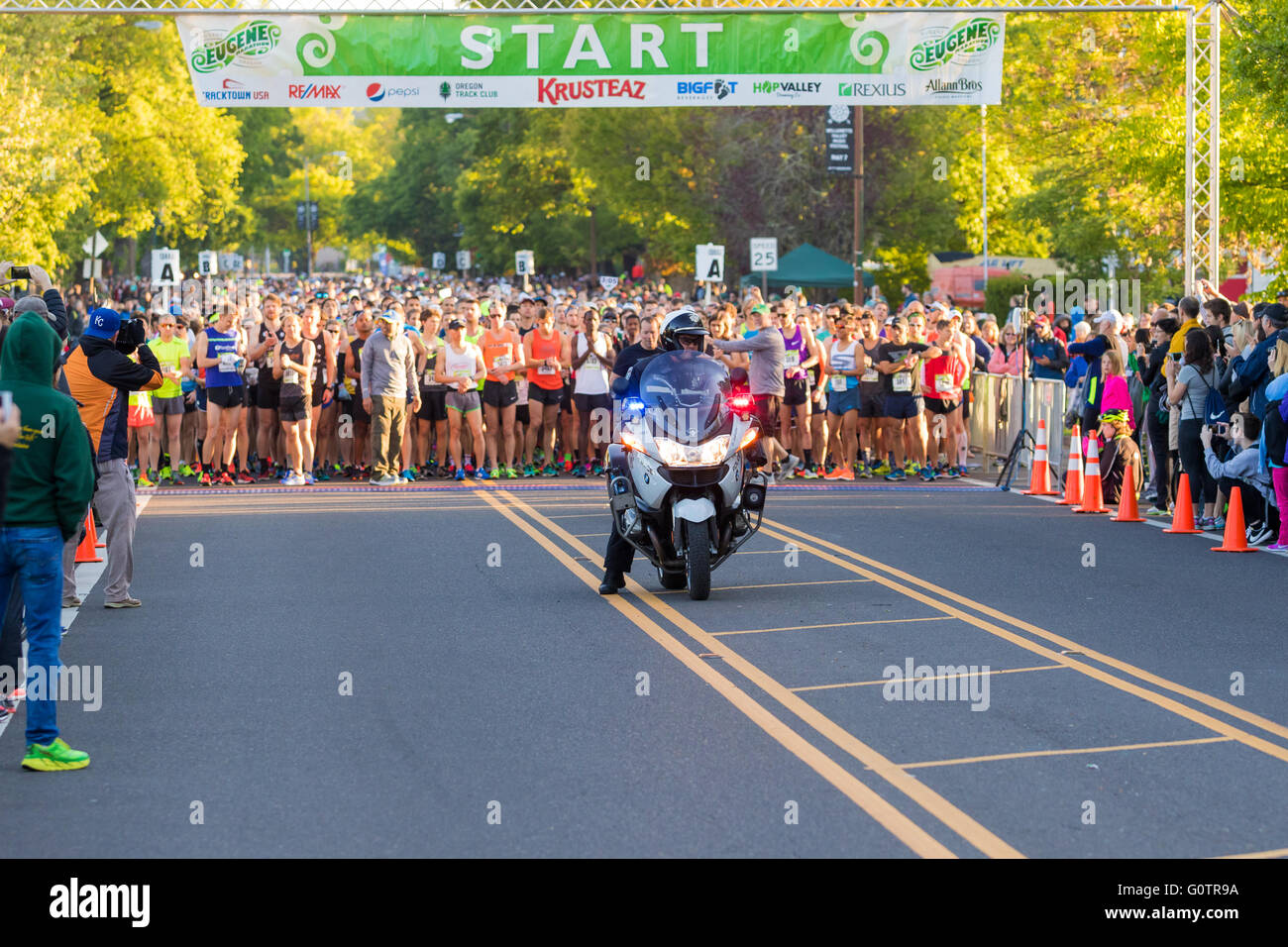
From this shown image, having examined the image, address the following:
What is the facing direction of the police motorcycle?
toward the camera

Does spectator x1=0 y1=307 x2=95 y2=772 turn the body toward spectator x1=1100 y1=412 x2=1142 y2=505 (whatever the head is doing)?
yes

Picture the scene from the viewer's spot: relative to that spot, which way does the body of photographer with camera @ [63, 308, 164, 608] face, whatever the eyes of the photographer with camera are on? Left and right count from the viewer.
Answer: facing away from the viewer and to the right of the viewer

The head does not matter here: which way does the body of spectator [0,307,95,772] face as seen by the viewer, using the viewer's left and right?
facing away from the viewer and to the right of the viewer

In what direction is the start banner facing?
toward the camera

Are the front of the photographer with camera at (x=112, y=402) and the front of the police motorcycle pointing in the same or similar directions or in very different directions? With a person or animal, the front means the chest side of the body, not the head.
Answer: very different directions

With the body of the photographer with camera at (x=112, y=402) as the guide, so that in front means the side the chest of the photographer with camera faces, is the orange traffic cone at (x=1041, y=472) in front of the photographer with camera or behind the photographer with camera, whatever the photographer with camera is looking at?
in front

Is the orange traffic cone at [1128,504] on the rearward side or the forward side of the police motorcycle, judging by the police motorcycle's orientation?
on the rearward side

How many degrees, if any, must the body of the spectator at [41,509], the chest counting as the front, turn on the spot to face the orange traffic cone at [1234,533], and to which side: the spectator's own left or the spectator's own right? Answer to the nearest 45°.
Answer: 0° — they already face it

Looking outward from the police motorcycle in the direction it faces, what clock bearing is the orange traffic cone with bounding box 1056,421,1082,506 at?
The orange traffic cone is roughly at 7 o'clock from the police motorcycle.

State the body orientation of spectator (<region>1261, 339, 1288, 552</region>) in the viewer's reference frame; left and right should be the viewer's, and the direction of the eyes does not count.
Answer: facing to the left of the viewer

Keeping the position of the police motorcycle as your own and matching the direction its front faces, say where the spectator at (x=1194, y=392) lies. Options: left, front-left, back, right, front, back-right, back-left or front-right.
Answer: back-left

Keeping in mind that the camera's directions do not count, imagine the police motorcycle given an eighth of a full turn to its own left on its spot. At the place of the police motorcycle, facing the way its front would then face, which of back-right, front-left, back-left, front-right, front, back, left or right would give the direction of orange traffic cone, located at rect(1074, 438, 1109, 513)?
left

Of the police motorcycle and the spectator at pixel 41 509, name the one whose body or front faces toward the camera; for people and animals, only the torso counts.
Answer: the police motorcycle

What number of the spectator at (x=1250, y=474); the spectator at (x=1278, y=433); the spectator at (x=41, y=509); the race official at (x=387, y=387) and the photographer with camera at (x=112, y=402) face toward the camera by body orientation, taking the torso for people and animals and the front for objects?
1

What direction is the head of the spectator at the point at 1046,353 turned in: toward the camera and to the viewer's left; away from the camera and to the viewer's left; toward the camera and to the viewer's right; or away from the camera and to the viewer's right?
toward the camera and to the viewer's left

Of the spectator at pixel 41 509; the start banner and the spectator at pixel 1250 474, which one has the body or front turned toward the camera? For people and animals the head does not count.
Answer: the start banner

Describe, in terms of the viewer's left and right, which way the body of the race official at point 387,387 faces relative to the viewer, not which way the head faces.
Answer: facing the viewer

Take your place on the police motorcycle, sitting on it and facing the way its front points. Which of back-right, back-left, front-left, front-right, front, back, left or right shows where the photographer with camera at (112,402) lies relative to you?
right

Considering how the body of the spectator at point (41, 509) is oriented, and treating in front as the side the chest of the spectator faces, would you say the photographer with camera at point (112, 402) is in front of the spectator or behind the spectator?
in front

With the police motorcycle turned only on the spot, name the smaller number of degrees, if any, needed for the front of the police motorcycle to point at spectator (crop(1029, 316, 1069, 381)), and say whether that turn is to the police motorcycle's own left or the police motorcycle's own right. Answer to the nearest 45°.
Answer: approximately 135° to the police motorcycle's own left

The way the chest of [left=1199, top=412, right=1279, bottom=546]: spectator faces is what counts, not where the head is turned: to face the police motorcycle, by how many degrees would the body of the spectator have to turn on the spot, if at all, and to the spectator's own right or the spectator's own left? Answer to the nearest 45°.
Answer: approximately 45° to the spectator's own left

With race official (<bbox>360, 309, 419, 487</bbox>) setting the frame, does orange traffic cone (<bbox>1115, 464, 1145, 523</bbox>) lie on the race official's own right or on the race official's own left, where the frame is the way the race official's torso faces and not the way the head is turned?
on the race official's own left
